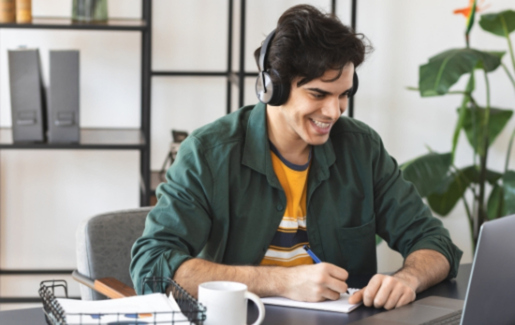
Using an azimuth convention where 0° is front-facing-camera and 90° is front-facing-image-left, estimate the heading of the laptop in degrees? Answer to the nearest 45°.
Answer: approximately 135°

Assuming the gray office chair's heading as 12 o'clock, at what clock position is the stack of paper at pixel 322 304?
The stack of paper is roughly at 12 o'clock from the gray office chair.

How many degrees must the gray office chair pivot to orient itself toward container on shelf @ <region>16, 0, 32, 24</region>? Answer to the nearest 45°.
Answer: approximately 135° to its left

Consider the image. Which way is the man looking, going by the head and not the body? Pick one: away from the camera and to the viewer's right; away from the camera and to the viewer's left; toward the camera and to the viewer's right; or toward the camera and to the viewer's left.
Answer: toward the camera and to the viewer's right

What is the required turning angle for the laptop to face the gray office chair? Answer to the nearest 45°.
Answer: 0° — it already faces it

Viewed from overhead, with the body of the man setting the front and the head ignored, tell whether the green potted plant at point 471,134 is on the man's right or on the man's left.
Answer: on the man's left

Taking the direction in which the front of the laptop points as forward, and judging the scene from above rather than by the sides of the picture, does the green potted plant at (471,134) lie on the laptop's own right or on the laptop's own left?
on the laptop's own right

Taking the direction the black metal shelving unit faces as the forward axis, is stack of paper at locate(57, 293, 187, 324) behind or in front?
in front

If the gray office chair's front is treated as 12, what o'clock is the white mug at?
The white mug is roughly at 1 o'clock from the gray office chair.

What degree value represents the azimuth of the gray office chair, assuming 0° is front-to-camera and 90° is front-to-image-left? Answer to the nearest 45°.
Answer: approximately 315°

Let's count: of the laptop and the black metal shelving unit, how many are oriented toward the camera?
1
